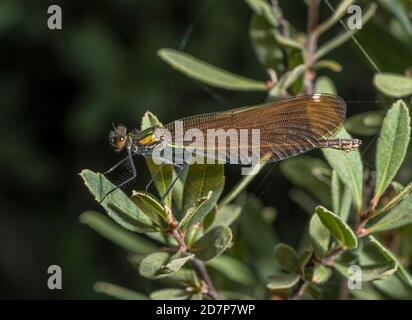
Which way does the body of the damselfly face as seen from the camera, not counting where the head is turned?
to the viewer's left
